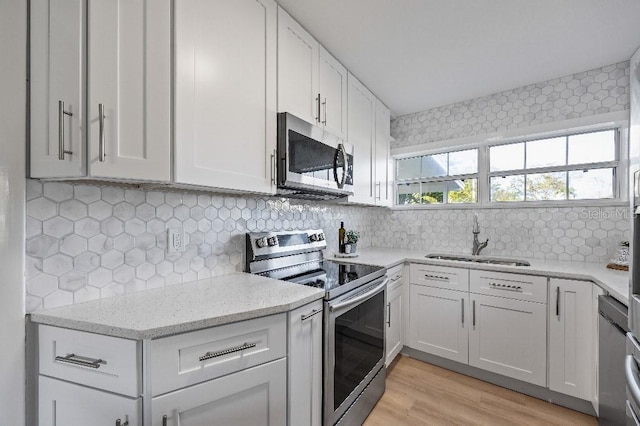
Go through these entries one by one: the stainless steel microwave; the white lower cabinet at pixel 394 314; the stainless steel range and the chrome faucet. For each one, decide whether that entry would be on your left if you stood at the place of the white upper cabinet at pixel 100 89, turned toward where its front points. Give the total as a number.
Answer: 4

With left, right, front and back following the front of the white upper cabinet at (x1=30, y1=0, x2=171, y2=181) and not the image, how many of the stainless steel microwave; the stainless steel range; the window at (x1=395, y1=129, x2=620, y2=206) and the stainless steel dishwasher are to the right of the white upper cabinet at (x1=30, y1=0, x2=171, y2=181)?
0

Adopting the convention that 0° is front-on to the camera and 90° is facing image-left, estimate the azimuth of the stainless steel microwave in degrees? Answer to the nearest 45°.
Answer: approximately 315°

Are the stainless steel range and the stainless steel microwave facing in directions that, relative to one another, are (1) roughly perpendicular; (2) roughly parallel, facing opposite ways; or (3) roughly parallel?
roughly parallel

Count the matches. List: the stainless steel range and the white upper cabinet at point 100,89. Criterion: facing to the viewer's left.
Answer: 0

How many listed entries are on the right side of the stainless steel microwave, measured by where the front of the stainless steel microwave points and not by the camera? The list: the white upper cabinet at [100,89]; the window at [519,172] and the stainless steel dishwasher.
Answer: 1

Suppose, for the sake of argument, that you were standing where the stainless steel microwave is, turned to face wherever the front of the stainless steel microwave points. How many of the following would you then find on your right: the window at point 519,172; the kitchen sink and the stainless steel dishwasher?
0

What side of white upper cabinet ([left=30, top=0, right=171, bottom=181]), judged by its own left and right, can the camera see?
front

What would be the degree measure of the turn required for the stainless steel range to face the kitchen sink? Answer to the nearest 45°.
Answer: approximately 90° to its left

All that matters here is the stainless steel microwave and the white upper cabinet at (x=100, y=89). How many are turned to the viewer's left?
0

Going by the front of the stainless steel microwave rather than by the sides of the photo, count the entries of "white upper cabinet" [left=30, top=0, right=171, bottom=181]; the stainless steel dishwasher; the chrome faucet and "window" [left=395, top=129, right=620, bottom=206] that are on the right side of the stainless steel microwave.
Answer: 1

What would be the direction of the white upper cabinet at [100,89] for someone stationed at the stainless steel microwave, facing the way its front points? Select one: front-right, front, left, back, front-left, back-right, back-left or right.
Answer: right

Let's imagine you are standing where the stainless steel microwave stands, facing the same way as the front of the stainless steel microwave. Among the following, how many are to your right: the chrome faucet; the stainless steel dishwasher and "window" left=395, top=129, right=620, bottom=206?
0

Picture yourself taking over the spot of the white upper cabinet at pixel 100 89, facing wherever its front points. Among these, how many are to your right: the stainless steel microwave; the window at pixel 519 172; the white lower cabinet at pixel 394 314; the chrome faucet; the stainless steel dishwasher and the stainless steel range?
0

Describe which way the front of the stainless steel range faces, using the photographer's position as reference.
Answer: facing the viewer and to the right of the viewer

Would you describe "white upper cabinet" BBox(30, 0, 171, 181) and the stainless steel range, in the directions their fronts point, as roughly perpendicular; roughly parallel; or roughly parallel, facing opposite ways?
roughly parallel

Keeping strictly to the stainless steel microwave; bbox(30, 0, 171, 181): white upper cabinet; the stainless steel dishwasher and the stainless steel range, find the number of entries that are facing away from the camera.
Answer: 0
